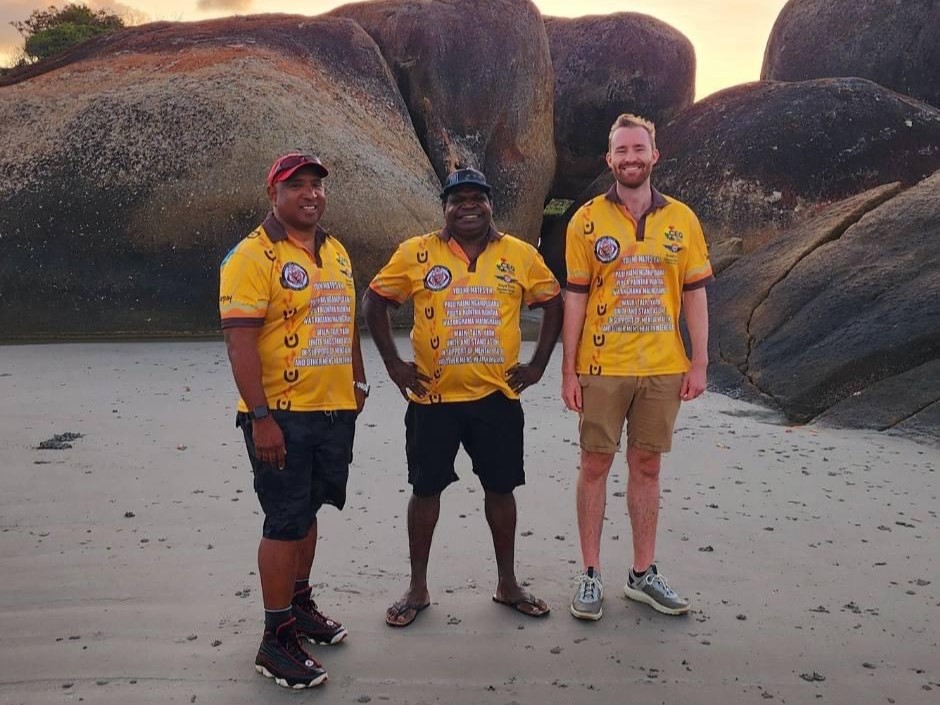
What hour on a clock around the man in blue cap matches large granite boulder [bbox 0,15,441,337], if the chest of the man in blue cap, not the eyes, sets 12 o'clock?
The large granite boulder is roughly at 5 o'clock from the man in blue cap.

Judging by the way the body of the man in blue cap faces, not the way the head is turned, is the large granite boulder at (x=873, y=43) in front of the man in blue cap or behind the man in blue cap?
behind

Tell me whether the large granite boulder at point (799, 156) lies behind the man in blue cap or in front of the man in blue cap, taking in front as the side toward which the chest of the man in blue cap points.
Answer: behind

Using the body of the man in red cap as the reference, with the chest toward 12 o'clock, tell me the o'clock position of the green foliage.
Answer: The green foliage is roughly at 7 o'clock from the man in red cap.

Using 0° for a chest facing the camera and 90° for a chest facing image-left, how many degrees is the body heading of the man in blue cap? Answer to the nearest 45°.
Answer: approximately 0°

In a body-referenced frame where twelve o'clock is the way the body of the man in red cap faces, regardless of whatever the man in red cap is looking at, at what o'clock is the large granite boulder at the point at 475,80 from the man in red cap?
The large granite boulder is roughly at 8 o'clock from the man in red cap.

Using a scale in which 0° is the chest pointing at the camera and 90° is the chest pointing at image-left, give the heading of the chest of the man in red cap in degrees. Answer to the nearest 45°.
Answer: approximately 315°

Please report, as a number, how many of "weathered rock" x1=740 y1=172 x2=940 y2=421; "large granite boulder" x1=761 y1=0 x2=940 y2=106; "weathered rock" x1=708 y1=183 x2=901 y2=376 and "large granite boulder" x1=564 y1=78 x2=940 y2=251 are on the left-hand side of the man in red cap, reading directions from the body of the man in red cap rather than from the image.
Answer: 4

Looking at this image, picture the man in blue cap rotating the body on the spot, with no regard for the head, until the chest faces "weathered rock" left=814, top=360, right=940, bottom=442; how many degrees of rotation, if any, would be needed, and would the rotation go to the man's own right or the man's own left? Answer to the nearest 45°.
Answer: approximately 135° to the man's own left

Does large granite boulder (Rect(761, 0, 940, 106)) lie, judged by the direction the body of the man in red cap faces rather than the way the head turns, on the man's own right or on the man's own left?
on the man's own left
